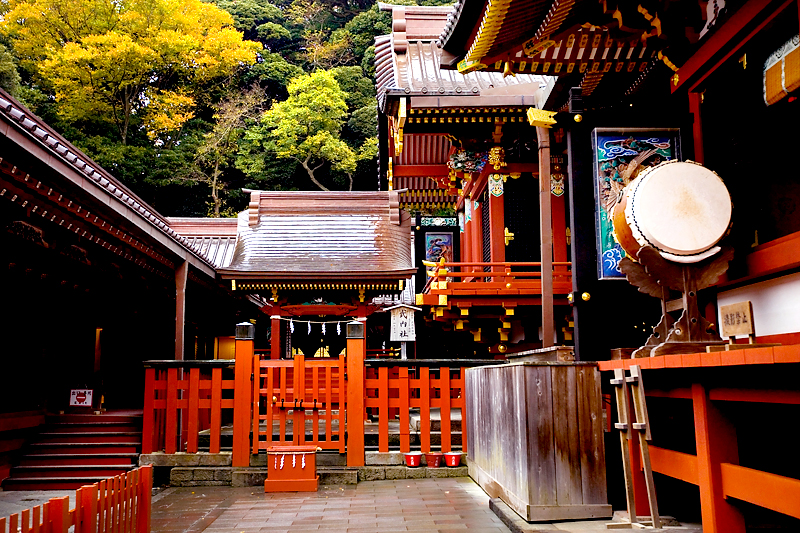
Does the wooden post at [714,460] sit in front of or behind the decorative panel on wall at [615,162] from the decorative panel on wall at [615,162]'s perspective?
in front

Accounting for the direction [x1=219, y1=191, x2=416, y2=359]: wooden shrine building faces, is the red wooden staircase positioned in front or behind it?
in front

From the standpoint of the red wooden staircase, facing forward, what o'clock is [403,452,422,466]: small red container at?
The small red container is roughly at 10 o'clock from the red wooden staircase.

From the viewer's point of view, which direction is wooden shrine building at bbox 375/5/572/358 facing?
toward the camera

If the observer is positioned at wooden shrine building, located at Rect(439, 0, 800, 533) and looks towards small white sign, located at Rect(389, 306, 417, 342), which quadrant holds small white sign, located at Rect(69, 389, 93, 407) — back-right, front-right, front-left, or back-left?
front-left

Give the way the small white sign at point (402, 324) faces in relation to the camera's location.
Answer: facing the viewer

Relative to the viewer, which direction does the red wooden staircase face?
toward the camera

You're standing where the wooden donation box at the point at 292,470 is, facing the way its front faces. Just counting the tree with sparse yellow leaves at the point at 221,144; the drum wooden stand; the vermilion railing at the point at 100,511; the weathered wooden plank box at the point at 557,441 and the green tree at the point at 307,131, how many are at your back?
2
